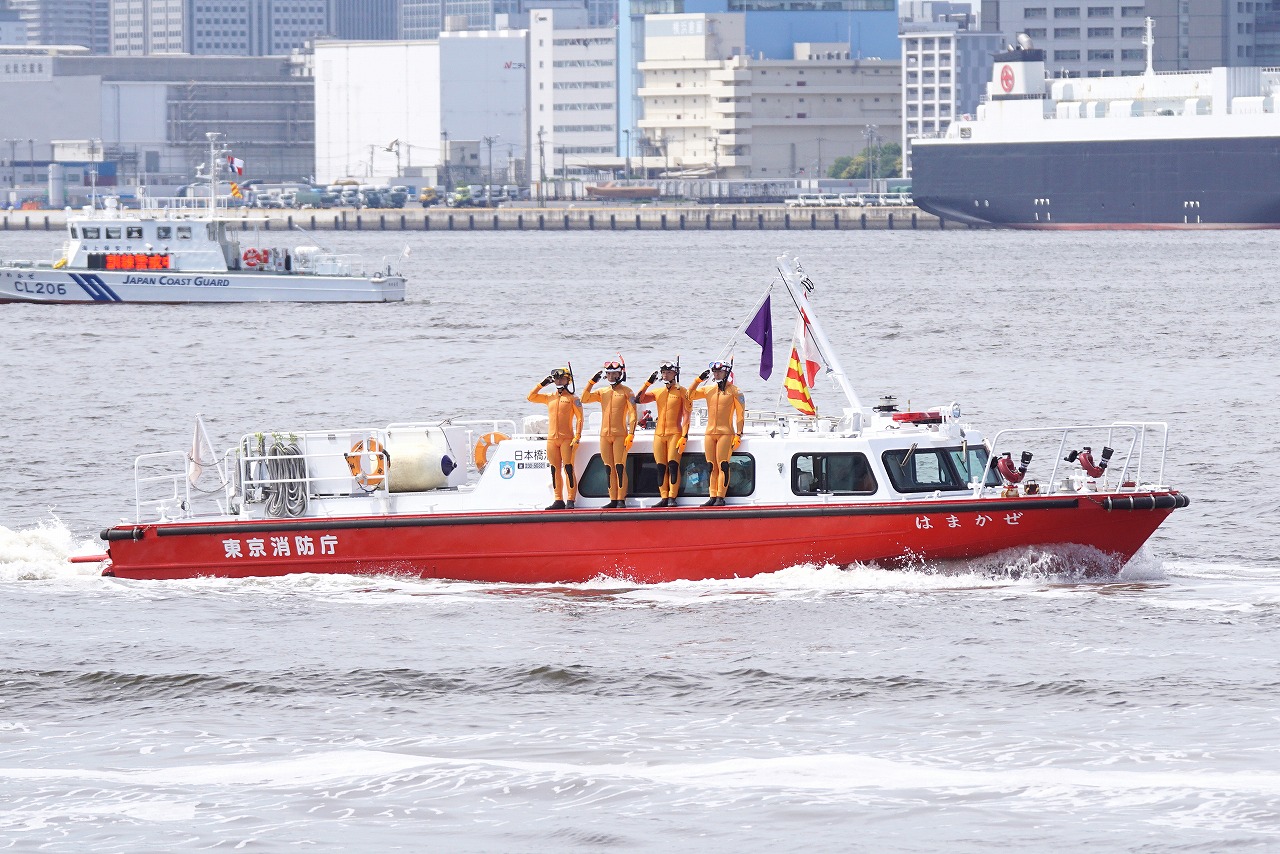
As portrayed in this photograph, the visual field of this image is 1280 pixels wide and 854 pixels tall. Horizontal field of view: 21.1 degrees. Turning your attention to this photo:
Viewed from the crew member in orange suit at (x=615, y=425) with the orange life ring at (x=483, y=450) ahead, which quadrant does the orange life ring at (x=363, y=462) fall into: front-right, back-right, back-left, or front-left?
front-left

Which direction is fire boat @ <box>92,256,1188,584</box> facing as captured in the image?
to the viewer's right

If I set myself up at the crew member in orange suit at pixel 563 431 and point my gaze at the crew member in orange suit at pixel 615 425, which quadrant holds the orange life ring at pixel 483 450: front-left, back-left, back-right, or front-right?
back-left

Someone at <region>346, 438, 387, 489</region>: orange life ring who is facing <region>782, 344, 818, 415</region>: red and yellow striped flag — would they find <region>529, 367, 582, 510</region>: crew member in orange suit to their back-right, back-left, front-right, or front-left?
front-right
